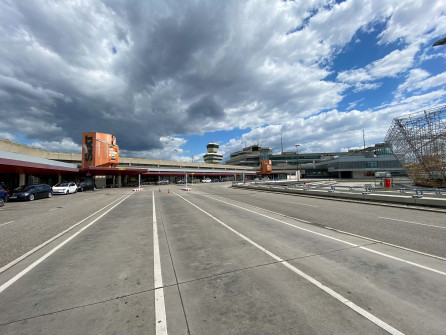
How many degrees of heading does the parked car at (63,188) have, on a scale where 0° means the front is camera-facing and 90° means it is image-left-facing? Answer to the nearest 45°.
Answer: approximately 45°

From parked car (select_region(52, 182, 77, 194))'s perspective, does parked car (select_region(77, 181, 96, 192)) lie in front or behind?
behind

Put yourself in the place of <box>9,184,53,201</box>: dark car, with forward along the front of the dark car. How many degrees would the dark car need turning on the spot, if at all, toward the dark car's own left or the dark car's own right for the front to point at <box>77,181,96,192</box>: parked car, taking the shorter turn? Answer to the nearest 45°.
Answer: approximately 180°

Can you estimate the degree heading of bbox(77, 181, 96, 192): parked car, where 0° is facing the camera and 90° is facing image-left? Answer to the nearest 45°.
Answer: approximately 45°
